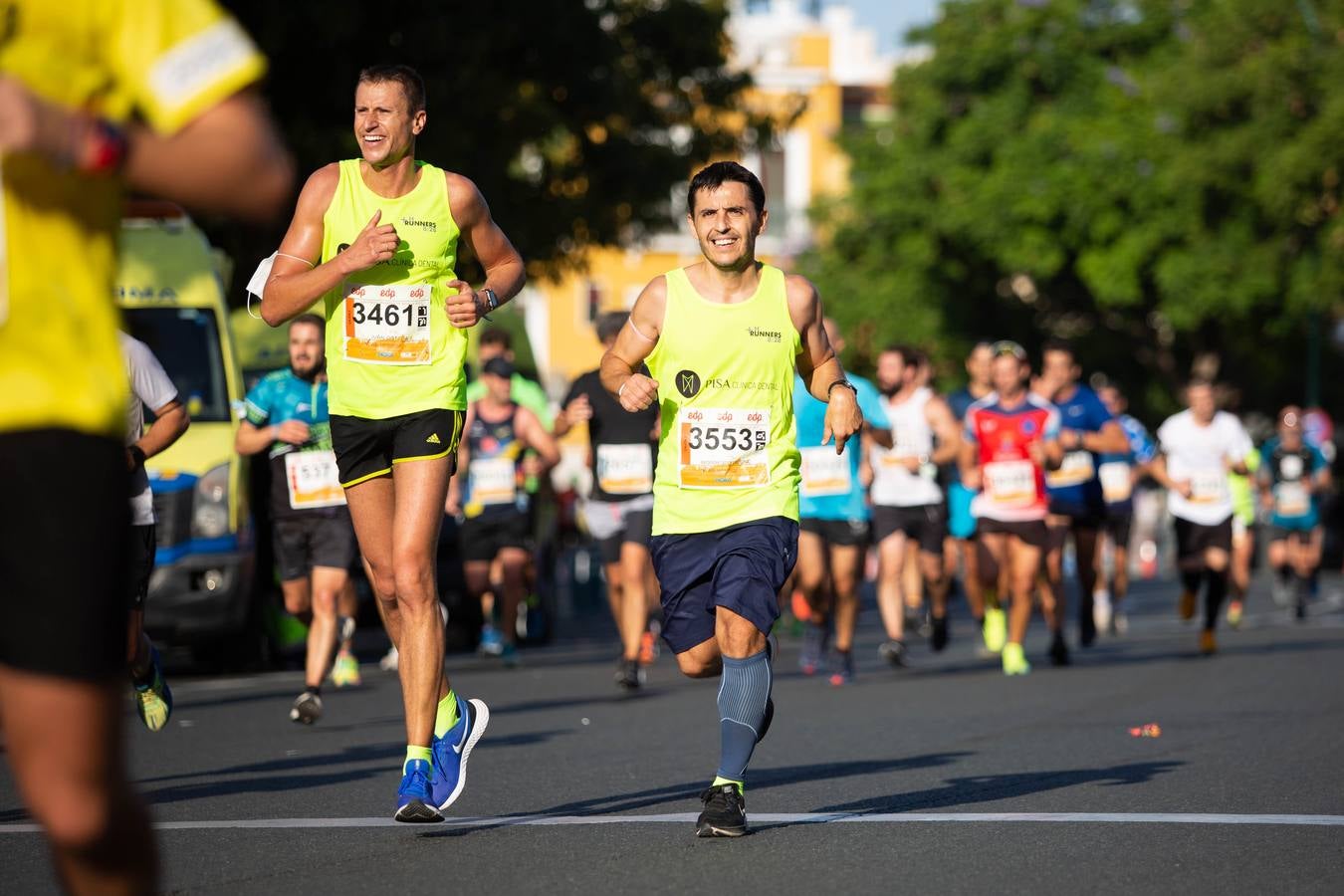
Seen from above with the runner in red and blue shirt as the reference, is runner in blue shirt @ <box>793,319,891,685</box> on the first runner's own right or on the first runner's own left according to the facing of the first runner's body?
on the first runner's own right

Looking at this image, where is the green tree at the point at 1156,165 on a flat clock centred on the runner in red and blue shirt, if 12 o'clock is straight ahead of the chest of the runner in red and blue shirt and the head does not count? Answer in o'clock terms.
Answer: The green tree is roughly at 6 o'clock from the runner in red and blue shirt.

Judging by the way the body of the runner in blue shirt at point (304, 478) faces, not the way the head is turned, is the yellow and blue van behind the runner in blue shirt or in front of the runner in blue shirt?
behind

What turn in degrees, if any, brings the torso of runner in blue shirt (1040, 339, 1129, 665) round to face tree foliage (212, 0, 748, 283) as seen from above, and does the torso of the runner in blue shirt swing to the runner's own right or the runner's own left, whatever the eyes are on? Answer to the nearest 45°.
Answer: approximately 90° to the runner's own right

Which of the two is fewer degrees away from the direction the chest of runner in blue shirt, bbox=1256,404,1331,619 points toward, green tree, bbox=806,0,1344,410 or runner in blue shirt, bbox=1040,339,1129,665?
the runner in blue shirt

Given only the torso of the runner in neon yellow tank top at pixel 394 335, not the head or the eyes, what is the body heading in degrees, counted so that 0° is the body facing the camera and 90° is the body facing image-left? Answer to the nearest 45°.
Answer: approximately 0°

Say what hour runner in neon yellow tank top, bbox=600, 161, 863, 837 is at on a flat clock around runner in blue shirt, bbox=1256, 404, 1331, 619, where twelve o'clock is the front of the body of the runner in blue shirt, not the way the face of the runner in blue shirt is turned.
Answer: The runner in neon yellow tank top is roughly at 12 o'clock from the runner in blue shirt.
